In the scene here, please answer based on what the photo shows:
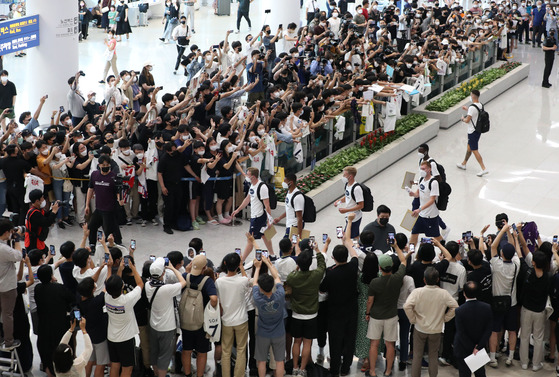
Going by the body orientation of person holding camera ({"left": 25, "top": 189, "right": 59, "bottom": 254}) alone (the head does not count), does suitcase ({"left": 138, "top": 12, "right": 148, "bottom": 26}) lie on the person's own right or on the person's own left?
on the person's own left

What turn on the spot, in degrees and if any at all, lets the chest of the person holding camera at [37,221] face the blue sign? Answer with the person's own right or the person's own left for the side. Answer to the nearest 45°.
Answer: approximately 90° to the person's own left

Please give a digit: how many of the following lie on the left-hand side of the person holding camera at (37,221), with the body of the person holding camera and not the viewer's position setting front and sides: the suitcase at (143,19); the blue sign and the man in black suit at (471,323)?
2

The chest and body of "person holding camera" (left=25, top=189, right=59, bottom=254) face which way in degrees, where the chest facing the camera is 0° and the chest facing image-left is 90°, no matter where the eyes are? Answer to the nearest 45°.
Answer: approximately 270°

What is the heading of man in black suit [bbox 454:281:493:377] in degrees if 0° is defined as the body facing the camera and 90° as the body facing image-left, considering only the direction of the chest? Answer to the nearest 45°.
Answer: approximately 180°

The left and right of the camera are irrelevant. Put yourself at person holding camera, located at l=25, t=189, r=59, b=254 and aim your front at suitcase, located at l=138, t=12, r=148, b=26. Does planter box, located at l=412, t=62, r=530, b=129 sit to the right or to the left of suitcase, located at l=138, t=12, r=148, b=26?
right

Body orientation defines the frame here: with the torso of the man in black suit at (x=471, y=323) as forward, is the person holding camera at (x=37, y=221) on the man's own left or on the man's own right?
on the man's own left

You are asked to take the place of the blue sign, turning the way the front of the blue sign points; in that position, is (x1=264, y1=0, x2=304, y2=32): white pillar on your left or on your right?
on your left

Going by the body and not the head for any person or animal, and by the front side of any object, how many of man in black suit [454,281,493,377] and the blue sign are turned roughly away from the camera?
1

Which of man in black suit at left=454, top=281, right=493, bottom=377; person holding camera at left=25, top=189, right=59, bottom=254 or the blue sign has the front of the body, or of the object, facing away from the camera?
the man in black suit

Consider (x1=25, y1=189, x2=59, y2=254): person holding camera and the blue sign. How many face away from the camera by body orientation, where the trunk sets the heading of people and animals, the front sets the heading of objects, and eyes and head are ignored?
0
